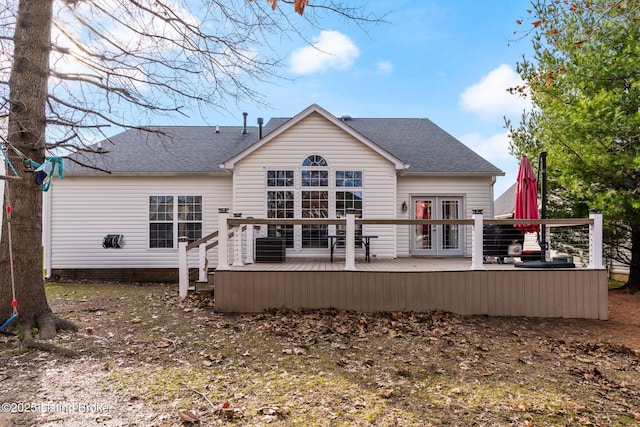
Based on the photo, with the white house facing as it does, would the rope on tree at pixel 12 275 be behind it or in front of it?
behind

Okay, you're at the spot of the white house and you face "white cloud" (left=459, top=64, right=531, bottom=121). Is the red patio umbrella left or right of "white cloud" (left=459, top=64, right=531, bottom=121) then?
right

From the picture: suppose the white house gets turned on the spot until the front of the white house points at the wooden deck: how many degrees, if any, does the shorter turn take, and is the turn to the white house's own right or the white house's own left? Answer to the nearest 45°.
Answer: approximately 135° to the white house's own right

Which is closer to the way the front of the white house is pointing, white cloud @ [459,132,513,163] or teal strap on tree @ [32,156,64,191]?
the white cloud

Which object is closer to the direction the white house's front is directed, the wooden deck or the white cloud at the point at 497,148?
the white cloud

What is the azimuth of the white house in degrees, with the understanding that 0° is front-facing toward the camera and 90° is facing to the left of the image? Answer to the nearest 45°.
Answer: approximately 180°

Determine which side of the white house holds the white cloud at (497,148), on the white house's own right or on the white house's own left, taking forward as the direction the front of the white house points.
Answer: on the white house's own right

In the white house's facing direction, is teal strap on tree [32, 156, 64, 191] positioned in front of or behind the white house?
behind

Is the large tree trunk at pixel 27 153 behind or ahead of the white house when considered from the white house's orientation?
behind
